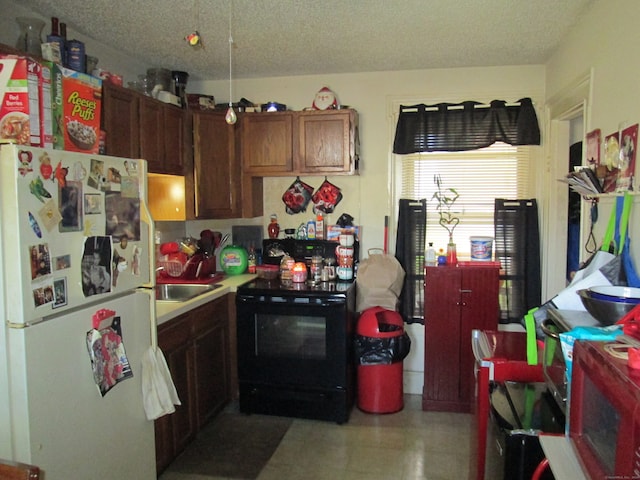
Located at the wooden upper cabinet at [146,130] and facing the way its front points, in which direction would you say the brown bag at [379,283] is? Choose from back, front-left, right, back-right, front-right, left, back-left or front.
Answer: front-left

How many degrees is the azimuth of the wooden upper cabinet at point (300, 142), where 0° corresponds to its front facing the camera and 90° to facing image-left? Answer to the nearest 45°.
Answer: approximately 0°

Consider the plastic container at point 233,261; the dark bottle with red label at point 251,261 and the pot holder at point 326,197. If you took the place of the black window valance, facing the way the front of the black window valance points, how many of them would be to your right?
3

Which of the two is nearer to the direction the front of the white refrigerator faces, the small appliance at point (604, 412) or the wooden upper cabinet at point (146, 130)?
the small appliance

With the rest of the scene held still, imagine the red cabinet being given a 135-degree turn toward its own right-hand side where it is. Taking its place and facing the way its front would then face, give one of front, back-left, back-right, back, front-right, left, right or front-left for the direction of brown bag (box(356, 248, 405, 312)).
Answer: front-left

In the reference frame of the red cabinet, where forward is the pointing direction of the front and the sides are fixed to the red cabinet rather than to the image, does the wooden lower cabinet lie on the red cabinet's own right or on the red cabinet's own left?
on the red cabinet's own right

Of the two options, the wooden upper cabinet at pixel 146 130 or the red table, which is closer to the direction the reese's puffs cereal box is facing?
the red table

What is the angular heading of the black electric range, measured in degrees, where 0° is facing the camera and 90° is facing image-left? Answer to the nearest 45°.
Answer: approximately 0°

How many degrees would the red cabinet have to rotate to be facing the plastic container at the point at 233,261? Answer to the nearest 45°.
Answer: approximately 90° to its right

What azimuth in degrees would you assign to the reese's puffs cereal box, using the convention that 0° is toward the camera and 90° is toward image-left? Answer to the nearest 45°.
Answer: approximately 315°

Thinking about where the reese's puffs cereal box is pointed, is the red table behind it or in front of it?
in front
